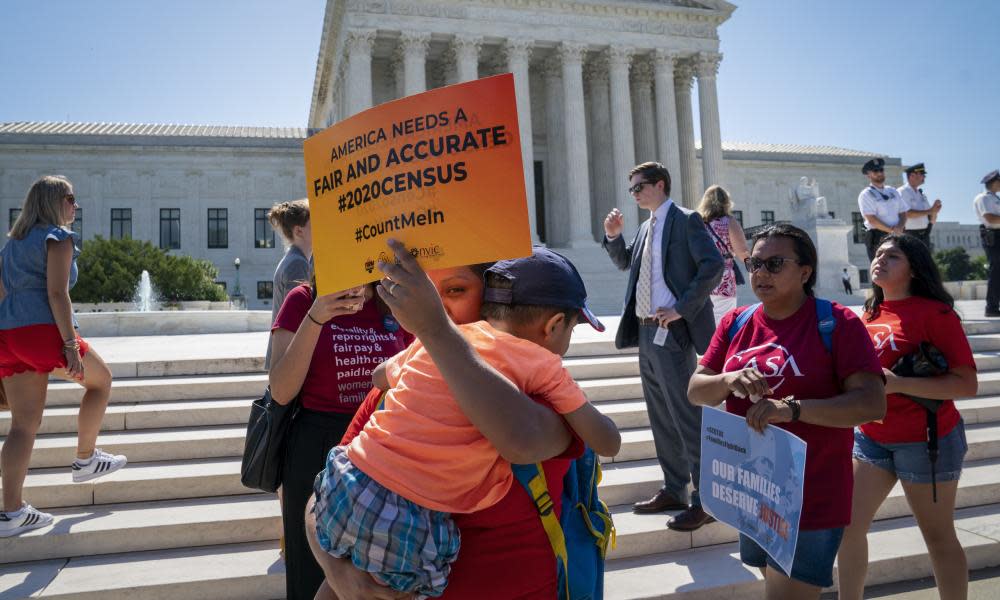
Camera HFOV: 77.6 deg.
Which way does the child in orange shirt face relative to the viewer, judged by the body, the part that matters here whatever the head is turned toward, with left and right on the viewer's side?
facing away from the viewer and to the right of the viewer

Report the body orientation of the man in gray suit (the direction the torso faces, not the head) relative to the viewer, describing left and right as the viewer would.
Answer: facing the viewer and to the left of the viewer

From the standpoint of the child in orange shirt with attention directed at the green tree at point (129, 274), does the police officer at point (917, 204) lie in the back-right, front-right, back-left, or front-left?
front-right

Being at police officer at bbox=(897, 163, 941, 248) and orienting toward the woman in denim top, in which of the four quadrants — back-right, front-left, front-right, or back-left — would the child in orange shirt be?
front-left

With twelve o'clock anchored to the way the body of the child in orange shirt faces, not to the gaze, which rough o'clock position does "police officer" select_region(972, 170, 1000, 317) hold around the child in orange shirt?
The police officer is roughly at 12 o'clock from the child in orange shirt.

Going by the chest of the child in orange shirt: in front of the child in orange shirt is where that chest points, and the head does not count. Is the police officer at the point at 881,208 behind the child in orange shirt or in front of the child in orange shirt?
in front

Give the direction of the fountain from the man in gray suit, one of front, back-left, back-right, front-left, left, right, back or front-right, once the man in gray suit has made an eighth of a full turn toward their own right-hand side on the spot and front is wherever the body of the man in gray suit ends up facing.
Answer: front-right

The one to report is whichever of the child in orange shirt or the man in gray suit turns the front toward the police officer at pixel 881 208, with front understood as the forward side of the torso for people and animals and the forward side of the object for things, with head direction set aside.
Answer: the child in orange shirt

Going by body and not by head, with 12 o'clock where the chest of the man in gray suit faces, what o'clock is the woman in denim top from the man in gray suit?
The woman in denim top is roughly at 1 o'clock from the man in gray suit.

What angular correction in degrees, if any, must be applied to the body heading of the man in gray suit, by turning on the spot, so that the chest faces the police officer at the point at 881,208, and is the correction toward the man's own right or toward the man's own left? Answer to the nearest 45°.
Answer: approximately 180°

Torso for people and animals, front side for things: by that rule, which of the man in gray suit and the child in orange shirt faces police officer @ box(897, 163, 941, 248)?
the child in orange shirt
